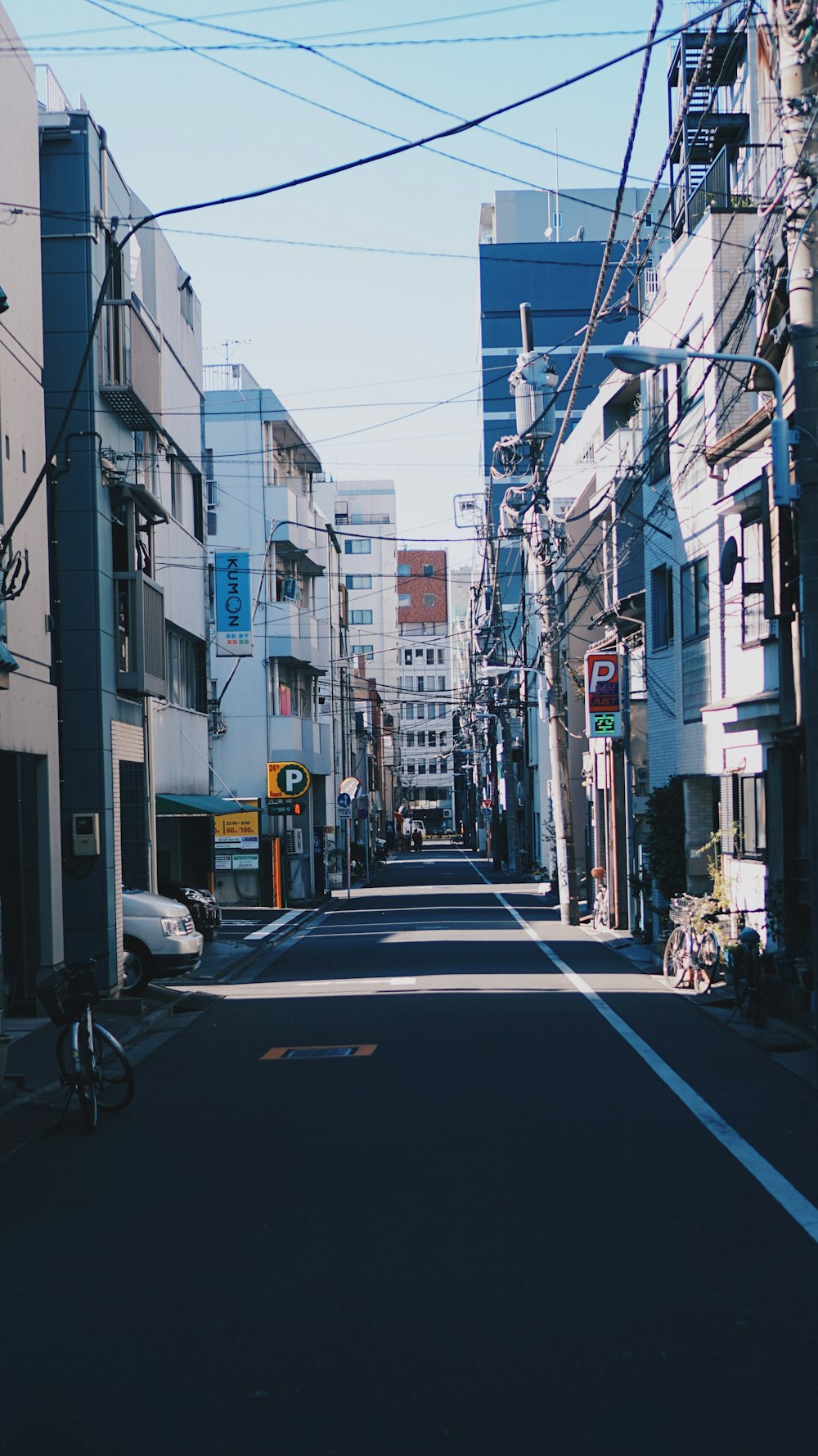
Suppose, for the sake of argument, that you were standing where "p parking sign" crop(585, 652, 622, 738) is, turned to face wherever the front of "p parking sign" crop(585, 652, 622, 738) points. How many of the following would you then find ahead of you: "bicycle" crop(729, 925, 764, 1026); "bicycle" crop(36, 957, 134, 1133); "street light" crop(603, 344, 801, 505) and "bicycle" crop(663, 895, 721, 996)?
4

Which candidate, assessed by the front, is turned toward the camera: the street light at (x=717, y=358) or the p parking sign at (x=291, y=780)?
the p parking sign

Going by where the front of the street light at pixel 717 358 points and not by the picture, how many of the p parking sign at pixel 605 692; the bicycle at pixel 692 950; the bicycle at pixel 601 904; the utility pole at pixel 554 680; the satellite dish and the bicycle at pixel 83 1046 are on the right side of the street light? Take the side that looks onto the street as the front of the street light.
5

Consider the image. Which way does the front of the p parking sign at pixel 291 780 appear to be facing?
toward the camera

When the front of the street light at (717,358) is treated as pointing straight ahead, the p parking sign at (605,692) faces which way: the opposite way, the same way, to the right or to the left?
to the left

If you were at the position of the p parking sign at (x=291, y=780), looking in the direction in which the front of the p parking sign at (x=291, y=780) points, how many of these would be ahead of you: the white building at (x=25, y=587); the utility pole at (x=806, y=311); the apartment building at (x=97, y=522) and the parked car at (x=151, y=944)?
4

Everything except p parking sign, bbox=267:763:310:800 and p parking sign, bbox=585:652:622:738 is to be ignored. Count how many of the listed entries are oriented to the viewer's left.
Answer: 0

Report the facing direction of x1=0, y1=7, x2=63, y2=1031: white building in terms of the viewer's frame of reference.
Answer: facing to the right of the viewer

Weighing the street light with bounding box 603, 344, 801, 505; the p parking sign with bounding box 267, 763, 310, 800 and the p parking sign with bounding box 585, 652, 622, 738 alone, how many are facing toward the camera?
2

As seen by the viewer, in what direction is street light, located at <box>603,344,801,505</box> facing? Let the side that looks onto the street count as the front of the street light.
to the viewer's left

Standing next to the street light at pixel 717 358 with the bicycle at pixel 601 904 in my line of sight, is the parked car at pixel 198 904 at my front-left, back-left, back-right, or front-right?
front-left

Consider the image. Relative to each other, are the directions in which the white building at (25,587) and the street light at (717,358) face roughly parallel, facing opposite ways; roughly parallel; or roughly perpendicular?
roughly parallel, facing opposite ways

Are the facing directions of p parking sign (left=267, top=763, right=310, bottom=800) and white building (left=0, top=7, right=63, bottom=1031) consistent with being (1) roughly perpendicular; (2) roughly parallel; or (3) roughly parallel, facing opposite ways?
roughly perpendicular

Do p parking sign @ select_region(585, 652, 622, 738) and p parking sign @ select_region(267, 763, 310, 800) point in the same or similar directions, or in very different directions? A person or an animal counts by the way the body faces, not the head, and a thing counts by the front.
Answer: same or similar directions

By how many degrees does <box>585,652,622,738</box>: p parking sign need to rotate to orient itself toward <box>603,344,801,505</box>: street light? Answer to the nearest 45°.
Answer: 0° — it already faces it

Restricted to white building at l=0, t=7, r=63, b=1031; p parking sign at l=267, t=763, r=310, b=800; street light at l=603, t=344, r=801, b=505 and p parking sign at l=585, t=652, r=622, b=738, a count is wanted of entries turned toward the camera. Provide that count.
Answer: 2

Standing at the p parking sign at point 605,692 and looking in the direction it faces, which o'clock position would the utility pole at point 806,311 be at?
The utility pole is roughly at 12 o'clock from the p parking sign.

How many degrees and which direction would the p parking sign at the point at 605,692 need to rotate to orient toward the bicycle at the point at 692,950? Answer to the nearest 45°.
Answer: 0° — it already faces it

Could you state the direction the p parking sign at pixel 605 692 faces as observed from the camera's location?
facing the viewer

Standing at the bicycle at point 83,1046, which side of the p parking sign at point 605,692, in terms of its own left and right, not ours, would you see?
front
